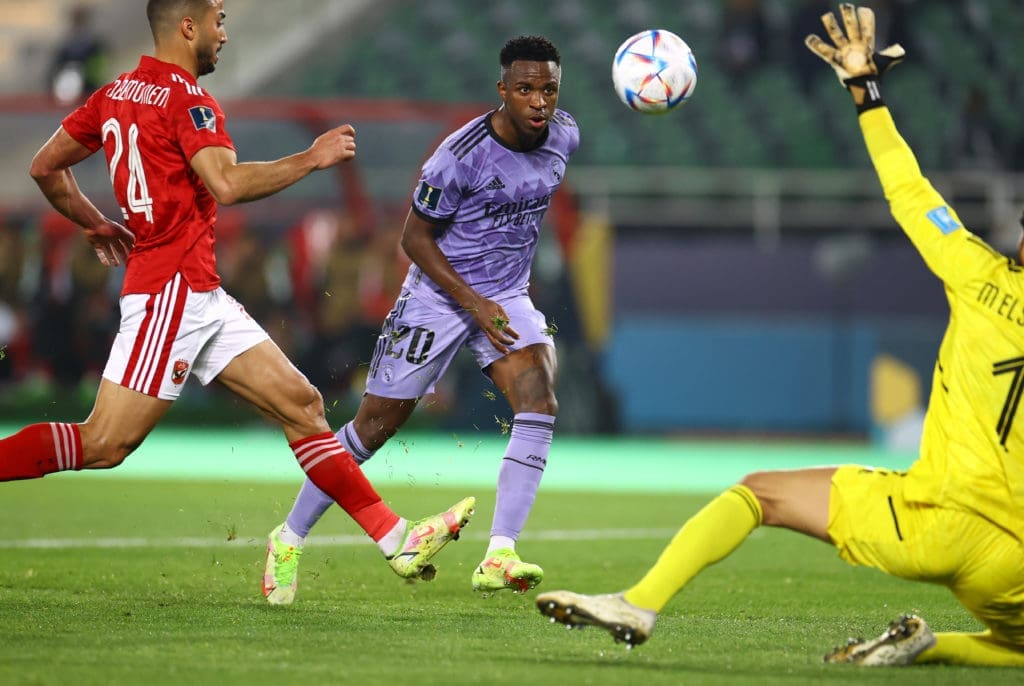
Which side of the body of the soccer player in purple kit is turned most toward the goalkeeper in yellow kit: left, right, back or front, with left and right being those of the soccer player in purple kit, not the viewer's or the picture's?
front

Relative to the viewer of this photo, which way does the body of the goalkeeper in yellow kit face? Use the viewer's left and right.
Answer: facing away from the viewer

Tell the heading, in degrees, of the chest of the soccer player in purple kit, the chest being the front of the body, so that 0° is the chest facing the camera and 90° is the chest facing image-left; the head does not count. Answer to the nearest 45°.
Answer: approximately 315°

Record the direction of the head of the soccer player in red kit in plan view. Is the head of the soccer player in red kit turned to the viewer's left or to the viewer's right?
to the viewer's right

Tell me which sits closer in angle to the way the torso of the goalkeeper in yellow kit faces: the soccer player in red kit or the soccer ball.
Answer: the soccer ball

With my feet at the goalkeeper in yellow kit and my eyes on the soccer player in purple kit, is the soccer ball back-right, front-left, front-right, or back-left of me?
front-right

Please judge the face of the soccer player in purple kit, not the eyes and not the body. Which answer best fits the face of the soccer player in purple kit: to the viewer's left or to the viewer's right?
to the viewer's right

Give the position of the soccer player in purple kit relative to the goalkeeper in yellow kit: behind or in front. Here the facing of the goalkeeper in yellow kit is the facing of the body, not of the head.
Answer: in front

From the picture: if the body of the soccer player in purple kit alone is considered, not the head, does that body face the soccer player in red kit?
no

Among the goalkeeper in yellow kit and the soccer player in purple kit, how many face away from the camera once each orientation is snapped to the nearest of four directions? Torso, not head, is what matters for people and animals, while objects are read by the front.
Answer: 1

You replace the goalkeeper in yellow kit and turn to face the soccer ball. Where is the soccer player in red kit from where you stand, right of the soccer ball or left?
left

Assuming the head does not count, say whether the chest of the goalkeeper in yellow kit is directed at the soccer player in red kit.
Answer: no

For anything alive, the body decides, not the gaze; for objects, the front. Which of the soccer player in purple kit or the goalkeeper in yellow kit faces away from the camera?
the goalkeeper in yellow kit

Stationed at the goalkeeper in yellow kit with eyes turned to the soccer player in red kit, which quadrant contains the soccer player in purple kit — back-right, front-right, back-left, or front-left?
front-right
